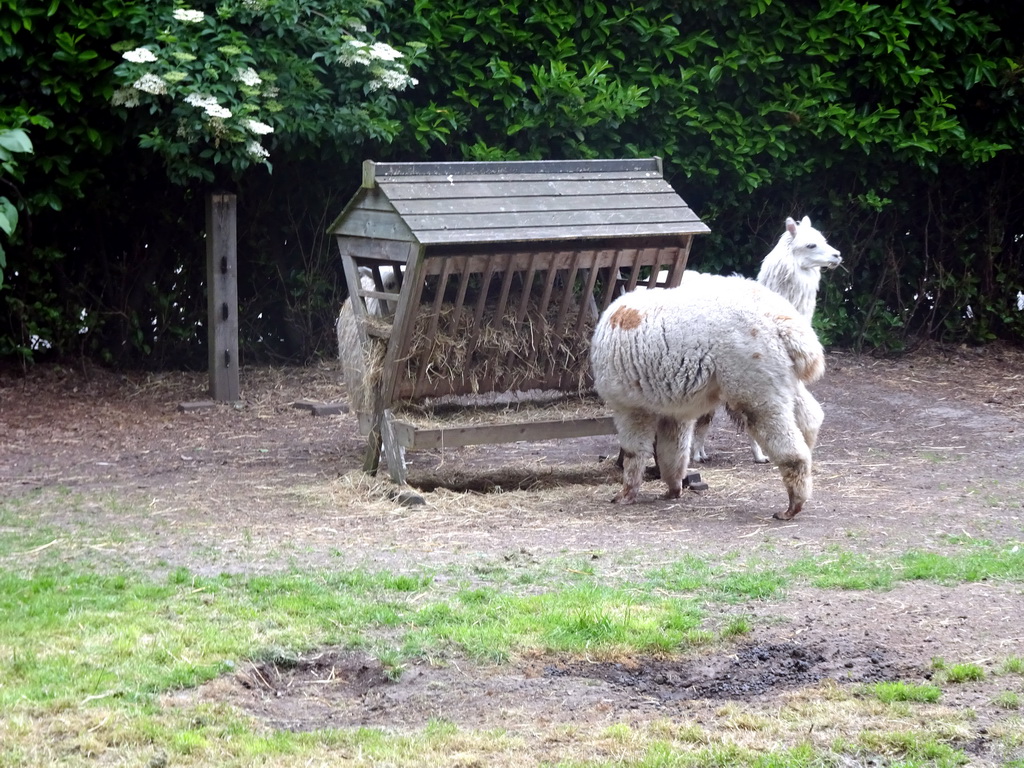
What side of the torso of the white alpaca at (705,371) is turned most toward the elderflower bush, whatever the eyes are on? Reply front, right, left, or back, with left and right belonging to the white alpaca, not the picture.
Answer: front

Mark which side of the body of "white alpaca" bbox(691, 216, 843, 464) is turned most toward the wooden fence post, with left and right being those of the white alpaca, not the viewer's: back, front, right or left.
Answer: back

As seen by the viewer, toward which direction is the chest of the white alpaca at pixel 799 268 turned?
to the viewer's right

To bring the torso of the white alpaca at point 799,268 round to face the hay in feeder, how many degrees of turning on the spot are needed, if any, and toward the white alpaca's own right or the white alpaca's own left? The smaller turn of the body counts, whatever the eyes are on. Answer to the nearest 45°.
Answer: approximately 135° to the white alpaca's own right

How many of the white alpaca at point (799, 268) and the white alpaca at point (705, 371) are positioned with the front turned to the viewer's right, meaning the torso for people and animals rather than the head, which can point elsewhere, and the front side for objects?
1

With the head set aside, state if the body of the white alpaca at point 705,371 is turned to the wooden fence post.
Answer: yes

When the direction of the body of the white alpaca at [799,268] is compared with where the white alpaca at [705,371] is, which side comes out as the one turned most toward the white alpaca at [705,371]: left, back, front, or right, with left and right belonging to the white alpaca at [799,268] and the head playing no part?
right

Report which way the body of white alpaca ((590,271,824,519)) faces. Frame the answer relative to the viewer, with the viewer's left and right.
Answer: facing away from the viewer and to the left of the viewer

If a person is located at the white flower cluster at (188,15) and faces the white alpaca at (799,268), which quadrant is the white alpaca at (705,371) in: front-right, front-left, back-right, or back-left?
front-right

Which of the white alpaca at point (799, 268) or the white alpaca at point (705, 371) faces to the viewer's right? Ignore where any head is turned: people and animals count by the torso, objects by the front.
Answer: the white alpaca at point (799, 268)

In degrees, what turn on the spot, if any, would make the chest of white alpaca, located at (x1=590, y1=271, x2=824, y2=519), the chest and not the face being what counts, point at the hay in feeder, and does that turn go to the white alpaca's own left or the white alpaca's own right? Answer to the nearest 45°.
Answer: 0° — it already faces it
